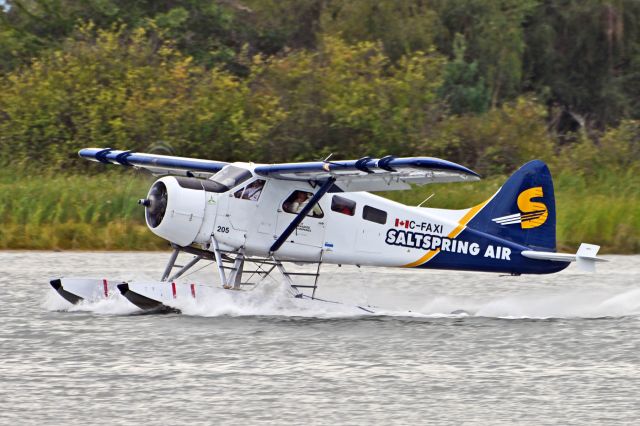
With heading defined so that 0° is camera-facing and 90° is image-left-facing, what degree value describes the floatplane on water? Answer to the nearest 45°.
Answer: approximately 45°
